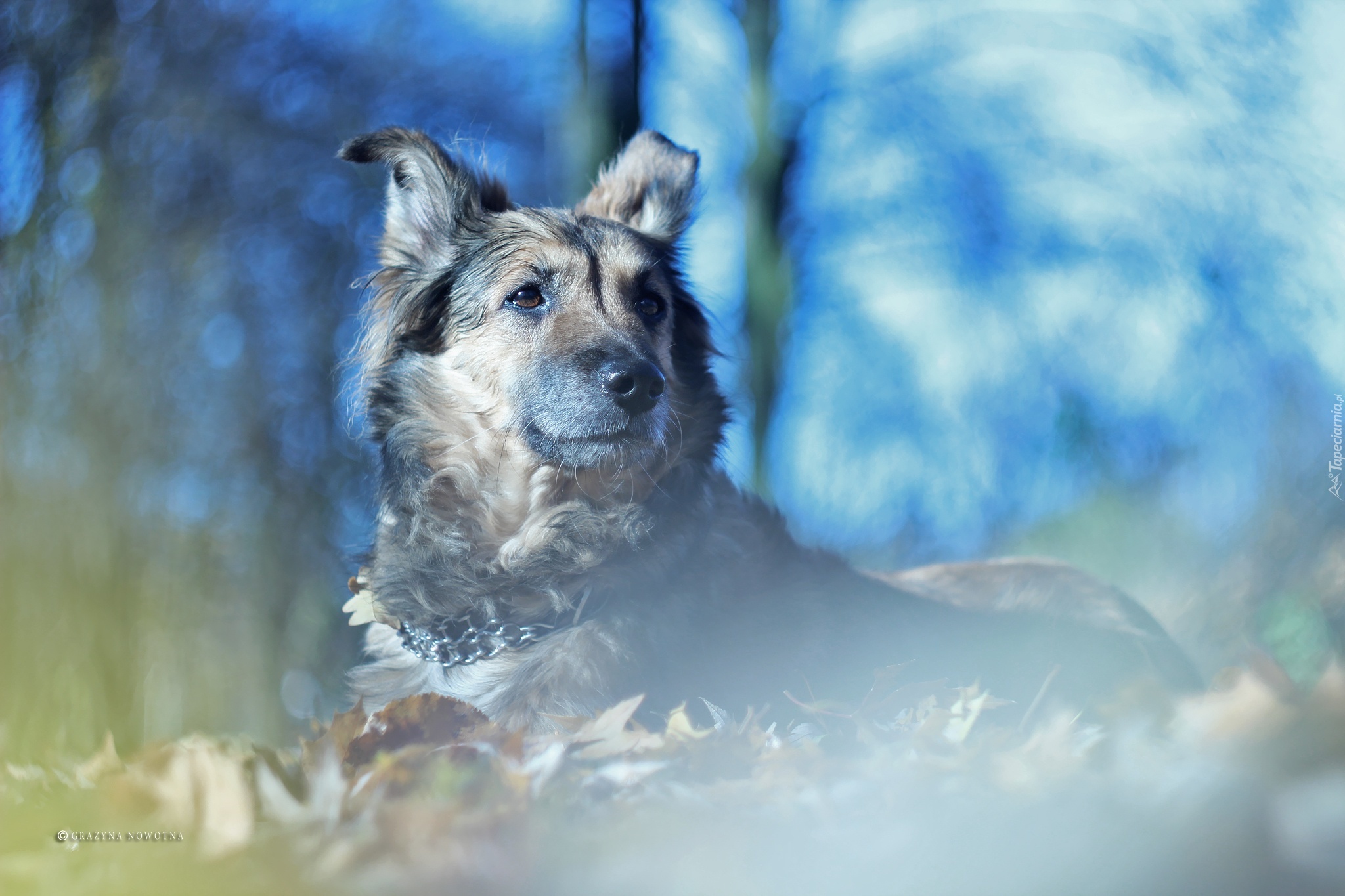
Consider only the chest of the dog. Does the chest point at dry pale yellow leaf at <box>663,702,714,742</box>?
no

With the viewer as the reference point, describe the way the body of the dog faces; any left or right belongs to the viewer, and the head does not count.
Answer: facing the viewer and to the left of the viewer

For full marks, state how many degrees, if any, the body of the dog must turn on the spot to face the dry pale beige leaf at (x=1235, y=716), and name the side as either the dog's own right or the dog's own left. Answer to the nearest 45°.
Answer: approximately 90° to the dog's own left

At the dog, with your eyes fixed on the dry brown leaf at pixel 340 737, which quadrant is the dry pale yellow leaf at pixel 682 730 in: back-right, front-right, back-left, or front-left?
front-left
